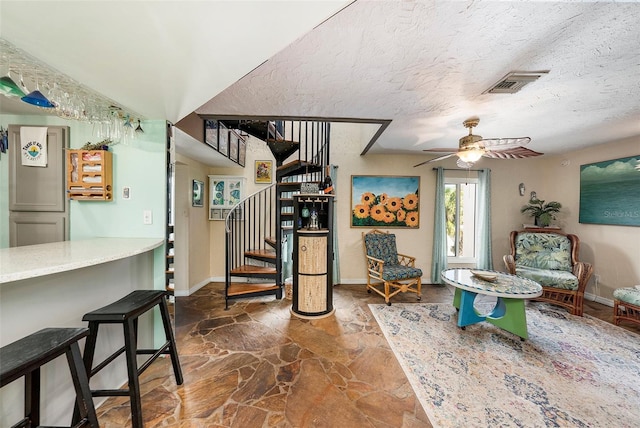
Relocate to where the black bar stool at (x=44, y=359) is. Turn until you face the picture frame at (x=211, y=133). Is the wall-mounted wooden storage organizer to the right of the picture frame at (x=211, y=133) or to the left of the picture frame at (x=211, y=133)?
left

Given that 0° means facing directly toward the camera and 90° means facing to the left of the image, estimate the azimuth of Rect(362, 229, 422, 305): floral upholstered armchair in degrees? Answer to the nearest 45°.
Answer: approximately 315°

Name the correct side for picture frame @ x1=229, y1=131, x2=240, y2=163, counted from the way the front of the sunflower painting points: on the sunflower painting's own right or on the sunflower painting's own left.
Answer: on the sunflower painting's own right

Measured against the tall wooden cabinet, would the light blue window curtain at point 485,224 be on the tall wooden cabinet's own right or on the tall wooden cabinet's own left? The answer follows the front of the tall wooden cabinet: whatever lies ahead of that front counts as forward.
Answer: on the tall wooden cabinet's own left

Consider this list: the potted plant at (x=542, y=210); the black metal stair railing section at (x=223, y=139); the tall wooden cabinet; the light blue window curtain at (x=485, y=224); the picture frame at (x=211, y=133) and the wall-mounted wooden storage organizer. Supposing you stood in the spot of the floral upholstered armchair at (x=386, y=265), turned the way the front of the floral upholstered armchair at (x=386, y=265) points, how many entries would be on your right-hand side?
4

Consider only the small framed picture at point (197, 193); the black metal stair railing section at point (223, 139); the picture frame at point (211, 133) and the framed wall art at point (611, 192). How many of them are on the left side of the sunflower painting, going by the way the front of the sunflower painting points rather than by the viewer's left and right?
1

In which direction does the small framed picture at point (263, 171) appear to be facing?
toward the camera

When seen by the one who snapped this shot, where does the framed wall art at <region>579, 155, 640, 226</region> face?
facing the viewer and to the left of the viewer

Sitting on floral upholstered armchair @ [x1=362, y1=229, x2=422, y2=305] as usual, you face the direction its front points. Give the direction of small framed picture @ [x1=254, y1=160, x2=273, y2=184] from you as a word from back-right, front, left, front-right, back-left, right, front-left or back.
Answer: back-right

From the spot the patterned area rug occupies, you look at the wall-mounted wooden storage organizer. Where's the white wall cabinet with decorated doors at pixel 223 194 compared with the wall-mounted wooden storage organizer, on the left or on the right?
right

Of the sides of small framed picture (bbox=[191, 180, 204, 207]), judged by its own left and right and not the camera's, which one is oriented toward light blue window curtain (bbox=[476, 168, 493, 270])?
front

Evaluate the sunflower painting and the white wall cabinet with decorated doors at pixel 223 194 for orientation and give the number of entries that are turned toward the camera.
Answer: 2

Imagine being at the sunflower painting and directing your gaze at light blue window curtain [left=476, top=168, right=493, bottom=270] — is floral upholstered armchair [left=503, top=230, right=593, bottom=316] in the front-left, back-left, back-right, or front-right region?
front-right

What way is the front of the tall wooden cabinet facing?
toward the camera

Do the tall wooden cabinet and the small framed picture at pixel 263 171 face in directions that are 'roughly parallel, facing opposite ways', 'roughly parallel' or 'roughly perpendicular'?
roughly parallel

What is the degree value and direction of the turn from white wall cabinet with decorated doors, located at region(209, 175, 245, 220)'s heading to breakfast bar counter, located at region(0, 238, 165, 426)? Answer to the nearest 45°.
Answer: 0° — it already faces it
